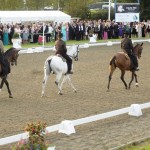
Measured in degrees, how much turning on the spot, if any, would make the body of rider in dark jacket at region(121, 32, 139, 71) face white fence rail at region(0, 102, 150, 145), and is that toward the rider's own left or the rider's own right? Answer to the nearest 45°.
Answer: approximately 135° to the rider's own right

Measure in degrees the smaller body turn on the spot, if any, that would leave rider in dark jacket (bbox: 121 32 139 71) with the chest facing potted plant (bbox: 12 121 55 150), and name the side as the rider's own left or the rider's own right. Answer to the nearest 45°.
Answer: approximately 135° to the rider's own right

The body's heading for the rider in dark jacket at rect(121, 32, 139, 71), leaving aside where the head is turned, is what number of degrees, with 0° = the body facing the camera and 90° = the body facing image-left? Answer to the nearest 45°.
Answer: approximately 225°
